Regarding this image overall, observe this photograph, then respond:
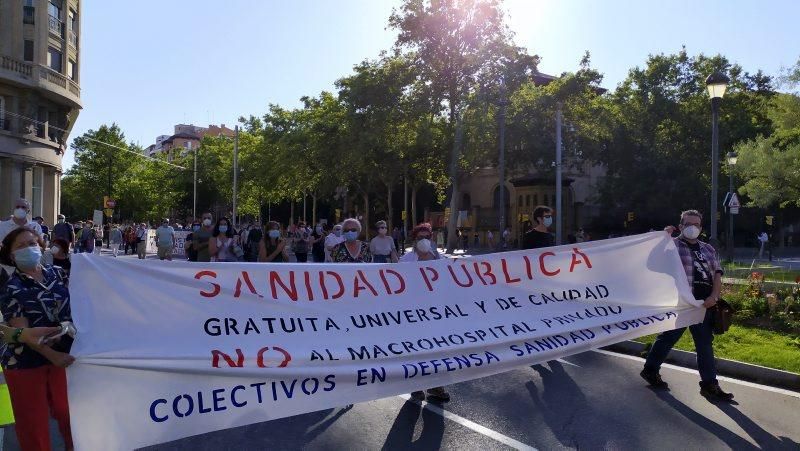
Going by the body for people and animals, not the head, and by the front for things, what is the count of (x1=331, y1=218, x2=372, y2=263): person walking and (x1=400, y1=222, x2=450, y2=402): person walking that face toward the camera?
2

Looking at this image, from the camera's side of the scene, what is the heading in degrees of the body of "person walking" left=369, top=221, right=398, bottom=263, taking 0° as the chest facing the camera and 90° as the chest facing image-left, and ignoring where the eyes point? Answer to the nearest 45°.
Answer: approximately 0°

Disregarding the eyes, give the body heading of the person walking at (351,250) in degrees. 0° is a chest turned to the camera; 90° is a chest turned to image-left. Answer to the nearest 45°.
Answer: approximately 0°

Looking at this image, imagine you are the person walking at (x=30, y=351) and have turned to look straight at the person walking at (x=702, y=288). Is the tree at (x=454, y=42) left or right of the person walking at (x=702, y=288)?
left
